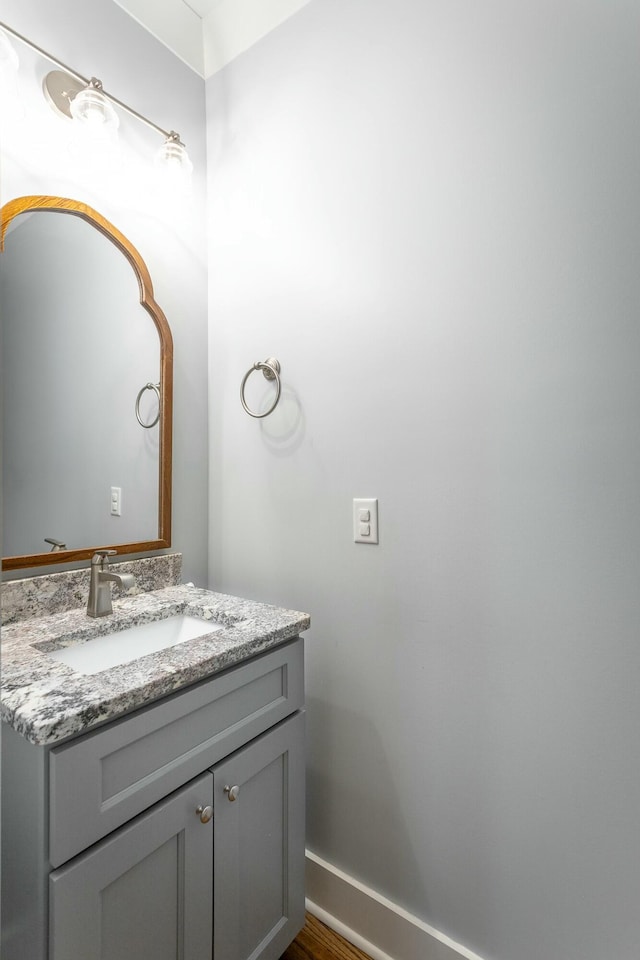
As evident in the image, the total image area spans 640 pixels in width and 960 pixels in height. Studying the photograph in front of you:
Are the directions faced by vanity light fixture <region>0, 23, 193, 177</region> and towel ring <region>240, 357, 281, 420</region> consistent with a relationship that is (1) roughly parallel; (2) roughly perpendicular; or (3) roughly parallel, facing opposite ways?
roughly perpendicular

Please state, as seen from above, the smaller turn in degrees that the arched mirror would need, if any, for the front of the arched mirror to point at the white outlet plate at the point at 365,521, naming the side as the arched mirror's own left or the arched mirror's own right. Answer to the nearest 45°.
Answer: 0° — it already faces it

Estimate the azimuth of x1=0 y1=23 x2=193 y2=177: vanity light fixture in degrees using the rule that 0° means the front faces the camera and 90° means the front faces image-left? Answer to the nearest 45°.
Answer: approximately 315°

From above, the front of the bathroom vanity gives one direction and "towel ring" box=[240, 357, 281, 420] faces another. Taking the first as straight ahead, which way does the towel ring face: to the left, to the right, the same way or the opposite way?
to the right

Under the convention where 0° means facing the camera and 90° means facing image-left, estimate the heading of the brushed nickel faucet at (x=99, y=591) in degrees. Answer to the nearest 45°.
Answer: approximately 315°

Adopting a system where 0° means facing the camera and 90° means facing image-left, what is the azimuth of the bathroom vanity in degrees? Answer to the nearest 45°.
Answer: approximately 315°
